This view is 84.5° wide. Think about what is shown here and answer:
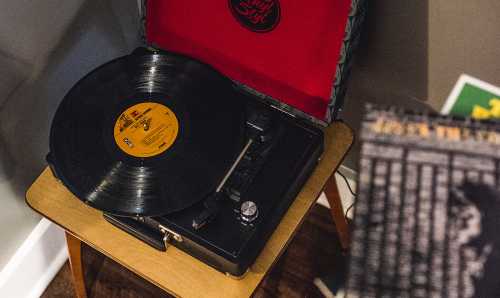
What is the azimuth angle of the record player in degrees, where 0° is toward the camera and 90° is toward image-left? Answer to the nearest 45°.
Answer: approximately 45°
